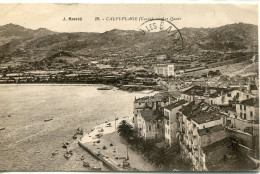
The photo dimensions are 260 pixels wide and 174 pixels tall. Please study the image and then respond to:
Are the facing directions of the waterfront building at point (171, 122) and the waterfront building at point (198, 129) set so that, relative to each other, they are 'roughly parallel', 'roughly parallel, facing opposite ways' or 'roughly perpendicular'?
roughly parallel

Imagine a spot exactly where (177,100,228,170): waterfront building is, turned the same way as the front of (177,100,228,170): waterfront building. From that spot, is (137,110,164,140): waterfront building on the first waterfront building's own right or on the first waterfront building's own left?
on the first waterfront building's own right

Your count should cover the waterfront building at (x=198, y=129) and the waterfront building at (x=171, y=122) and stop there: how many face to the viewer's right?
0

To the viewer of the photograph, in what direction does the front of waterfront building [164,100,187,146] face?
facing the viewer and to the left of the viewer

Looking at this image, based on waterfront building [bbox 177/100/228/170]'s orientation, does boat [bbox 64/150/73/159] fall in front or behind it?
in front
